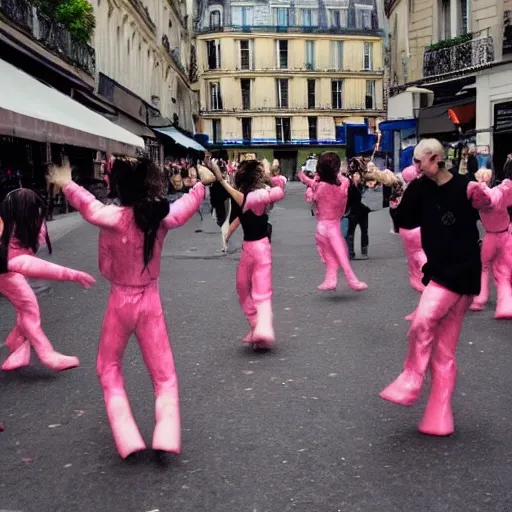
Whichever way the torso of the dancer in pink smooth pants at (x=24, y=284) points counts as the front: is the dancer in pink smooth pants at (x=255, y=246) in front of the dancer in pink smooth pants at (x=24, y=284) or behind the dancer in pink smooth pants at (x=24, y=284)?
in front

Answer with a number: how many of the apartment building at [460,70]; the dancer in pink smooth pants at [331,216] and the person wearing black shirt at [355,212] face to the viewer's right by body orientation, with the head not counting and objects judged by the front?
0

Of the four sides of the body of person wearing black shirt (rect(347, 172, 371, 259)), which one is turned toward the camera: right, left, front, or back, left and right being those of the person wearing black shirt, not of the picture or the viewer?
front

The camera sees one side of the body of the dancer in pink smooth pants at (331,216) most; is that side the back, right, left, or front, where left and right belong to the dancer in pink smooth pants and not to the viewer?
back

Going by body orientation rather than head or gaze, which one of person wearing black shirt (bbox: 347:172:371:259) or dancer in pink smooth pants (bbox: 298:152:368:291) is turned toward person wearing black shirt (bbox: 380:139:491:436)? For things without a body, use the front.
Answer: person wearing black shirt (bbox: 347:172:371:259)

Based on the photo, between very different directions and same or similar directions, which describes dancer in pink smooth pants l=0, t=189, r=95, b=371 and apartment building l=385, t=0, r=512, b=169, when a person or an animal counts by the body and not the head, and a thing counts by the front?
very different directions

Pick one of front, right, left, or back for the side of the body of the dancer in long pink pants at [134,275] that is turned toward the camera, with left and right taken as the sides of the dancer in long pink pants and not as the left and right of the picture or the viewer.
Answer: back

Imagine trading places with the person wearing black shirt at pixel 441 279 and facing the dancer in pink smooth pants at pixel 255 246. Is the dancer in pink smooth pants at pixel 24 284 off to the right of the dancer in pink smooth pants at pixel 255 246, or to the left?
left

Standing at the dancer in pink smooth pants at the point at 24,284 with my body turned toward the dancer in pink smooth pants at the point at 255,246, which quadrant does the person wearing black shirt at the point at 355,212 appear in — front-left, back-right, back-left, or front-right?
front-left

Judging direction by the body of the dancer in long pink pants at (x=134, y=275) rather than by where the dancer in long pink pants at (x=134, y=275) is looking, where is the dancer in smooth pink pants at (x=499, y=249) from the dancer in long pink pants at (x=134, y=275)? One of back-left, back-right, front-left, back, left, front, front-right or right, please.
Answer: front-right

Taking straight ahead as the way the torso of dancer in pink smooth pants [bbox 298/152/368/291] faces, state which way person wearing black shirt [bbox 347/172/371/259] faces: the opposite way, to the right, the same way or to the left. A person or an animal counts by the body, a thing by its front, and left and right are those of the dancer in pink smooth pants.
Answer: the opposite way

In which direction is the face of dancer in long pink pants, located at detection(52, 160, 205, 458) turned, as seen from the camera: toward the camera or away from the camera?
away from the camera

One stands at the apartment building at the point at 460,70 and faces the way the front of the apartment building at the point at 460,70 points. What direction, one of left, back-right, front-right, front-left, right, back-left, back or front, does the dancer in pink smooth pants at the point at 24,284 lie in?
front-left
